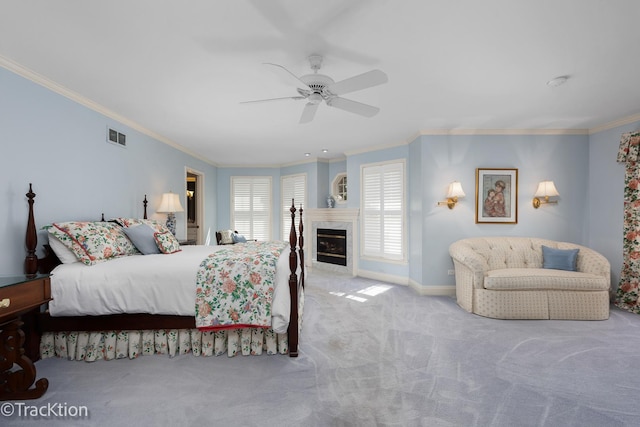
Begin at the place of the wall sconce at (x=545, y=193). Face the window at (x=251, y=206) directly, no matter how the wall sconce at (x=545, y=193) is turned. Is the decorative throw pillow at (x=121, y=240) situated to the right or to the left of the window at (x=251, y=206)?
left

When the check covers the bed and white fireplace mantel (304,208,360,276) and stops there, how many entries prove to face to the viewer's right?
1

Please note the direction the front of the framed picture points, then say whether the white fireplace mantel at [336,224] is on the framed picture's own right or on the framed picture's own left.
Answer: on the framed picture's own right

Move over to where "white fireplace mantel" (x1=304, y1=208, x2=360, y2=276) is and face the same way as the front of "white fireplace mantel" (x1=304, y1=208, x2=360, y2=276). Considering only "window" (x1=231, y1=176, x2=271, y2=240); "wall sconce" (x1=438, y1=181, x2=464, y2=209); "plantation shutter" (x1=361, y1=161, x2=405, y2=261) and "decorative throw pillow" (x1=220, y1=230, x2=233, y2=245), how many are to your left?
2

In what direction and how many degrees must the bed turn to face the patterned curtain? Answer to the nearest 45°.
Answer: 0° — it already faces it

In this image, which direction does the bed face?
to the viewer's right

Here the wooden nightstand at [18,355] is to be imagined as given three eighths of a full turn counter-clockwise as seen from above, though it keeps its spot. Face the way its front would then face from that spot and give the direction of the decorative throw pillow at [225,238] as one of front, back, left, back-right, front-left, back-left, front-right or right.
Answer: front-right

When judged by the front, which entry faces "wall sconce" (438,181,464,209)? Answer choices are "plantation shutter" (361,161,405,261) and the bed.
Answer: the bed

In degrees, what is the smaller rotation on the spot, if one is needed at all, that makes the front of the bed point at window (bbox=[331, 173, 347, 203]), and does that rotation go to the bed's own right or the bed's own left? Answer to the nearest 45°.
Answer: approximately 45° to the bed's own left

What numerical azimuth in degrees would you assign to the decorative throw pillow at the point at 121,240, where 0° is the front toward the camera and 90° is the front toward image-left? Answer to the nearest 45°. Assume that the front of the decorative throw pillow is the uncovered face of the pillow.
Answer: approximately 315°

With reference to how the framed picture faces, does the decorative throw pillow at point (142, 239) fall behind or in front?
in front

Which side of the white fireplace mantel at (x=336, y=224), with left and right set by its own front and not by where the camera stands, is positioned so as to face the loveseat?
left

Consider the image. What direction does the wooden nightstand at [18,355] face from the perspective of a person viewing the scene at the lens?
facing the viewer and to the right of the viewer

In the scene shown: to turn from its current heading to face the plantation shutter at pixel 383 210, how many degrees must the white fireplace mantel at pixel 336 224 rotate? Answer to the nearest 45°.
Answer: approximately 90° to its left

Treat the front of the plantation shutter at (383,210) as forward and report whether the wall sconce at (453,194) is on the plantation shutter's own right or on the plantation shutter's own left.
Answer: on the plantation shutter's own left
